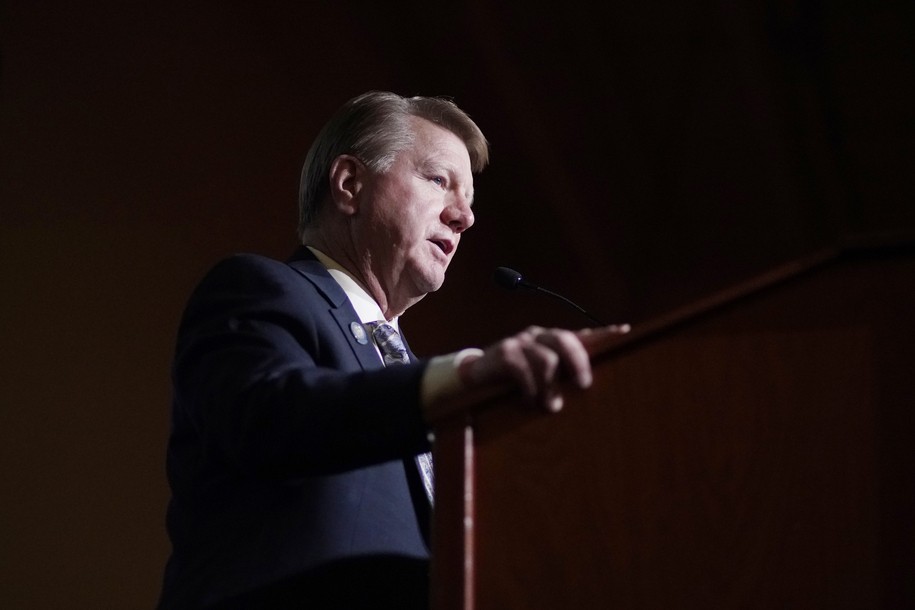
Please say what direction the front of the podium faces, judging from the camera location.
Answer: facing to the right of the viewer
